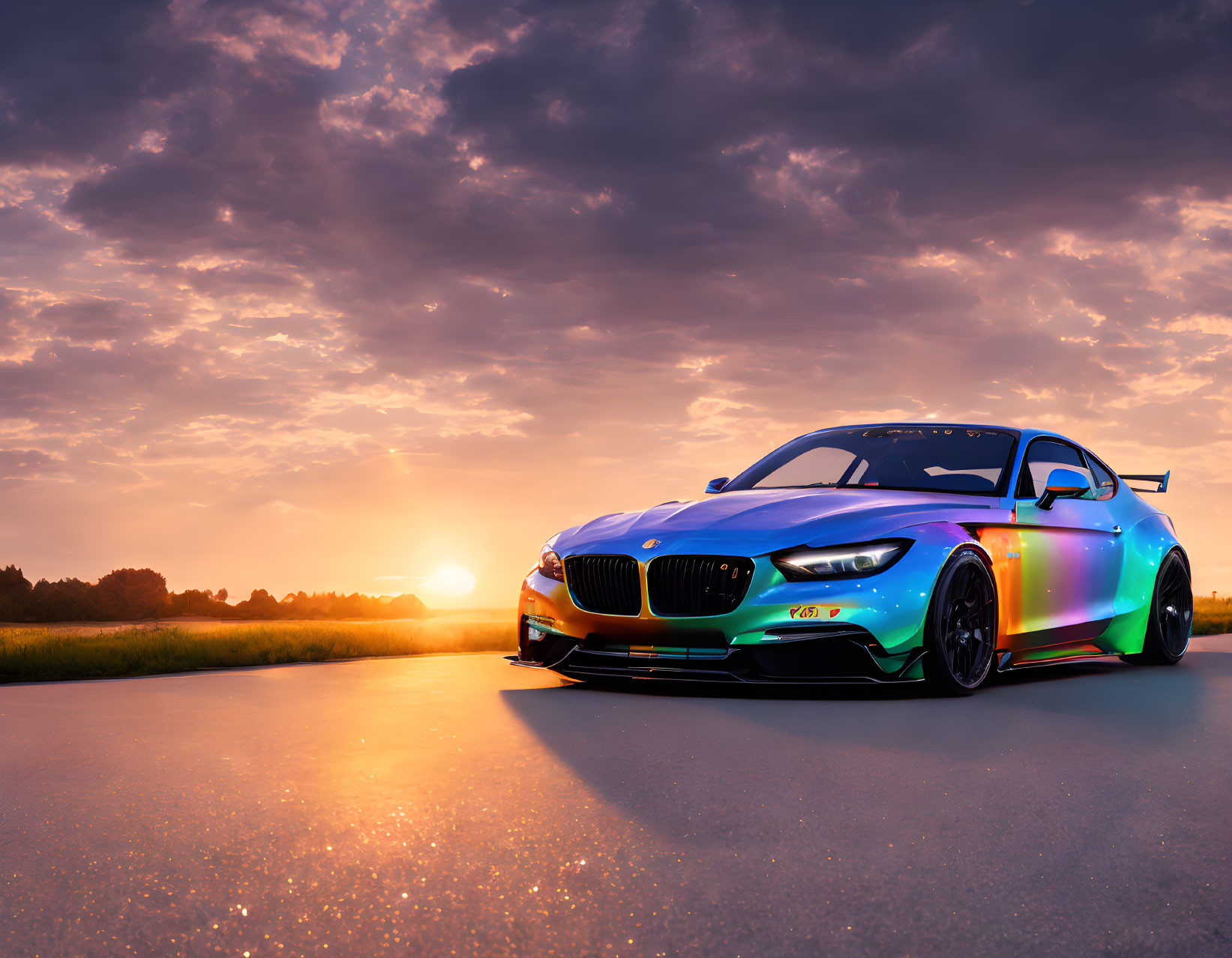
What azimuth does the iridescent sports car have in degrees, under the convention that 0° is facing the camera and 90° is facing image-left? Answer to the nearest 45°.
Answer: approximately 45°
